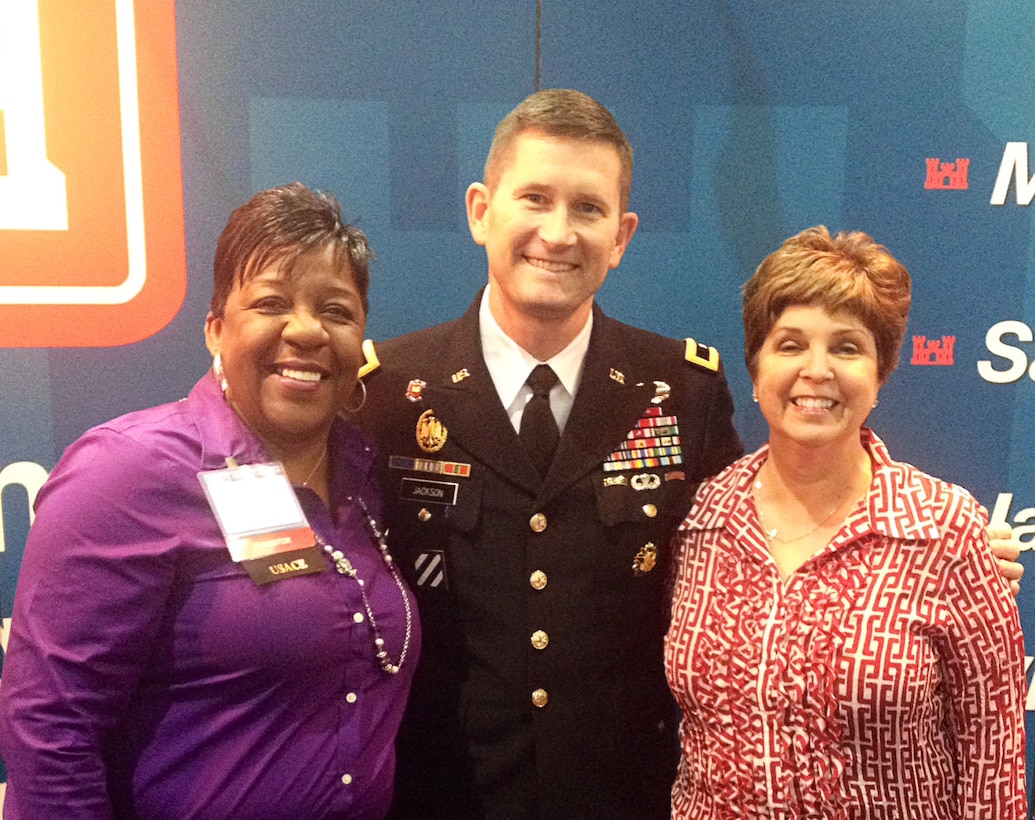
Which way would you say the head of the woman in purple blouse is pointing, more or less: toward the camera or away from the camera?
toward the camera

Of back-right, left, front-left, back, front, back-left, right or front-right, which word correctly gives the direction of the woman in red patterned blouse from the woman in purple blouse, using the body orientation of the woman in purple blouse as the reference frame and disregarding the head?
front-left

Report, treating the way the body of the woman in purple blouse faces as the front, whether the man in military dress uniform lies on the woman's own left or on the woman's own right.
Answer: on the woman's own left

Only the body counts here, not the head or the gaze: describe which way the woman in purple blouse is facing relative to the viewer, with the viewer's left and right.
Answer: facing the viewer and to the right of the viewer

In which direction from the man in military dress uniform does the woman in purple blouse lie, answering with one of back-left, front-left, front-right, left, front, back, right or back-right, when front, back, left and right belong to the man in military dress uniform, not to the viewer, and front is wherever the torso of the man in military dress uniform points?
front-right

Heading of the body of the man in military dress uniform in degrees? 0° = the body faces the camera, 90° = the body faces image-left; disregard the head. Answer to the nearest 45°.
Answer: approximately 0°

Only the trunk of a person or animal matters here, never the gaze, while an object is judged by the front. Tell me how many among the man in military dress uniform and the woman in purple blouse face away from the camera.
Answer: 0

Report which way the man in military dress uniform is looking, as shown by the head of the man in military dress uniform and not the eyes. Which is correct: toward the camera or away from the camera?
toward the camera
